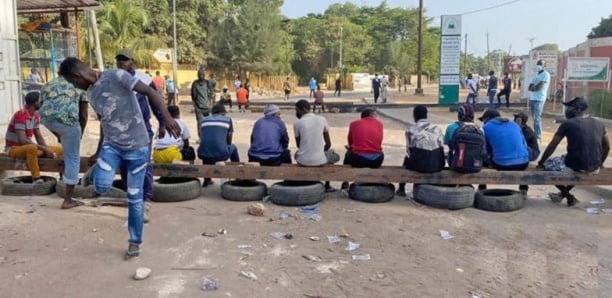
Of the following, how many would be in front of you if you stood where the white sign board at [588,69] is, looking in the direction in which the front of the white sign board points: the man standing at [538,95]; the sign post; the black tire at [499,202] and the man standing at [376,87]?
2

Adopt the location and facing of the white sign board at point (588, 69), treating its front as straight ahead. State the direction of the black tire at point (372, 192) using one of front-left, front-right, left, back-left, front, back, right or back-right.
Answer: front

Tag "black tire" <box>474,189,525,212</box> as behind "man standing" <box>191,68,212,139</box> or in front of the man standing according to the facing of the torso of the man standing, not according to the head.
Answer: in front

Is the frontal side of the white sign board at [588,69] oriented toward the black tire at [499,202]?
yes

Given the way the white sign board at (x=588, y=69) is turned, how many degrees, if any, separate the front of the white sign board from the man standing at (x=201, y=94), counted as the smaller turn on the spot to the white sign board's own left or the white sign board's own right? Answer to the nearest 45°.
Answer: approximately 45° to the white sign board's own right

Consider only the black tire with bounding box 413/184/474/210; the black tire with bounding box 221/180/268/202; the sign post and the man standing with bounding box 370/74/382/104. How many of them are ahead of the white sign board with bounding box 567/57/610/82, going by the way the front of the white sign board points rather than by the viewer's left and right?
2

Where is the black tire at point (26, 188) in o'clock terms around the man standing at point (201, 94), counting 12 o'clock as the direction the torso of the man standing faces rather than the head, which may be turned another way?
The black tire is roughly at 1 o'clock from the man standing.

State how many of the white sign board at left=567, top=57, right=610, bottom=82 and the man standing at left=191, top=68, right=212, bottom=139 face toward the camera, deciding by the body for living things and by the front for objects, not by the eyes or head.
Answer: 2

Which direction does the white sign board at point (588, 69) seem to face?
toward the camera

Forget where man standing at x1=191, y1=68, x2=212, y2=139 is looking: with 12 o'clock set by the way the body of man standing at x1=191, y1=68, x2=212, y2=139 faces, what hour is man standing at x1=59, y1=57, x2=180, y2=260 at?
man standing at x1=59, y1=57, x2=180, y2=260 is roughly at 12 o'clock from man standing at x1=191, y1=68, x2=212, y2=139.

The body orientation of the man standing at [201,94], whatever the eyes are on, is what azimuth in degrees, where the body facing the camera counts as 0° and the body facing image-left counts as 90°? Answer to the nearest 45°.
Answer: approximately 0°

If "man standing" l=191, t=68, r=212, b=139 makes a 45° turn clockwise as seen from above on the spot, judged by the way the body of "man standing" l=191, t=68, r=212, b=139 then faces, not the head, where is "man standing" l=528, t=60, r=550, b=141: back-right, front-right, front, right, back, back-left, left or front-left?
back-left

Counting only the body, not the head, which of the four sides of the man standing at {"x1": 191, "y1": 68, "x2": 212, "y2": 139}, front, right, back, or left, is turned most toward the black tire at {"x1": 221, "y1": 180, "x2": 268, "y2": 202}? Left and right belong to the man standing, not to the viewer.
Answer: front

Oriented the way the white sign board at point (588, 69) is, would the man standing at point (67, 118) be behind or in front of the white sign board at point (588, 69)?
in front

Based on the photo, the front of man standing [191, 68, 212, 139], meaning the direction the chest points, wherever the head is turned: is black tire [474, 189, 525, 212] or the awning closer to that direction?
the black tire

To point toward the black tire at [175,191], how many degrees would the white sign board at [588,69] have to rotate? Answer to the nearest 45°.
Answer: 0° — it already faces it
